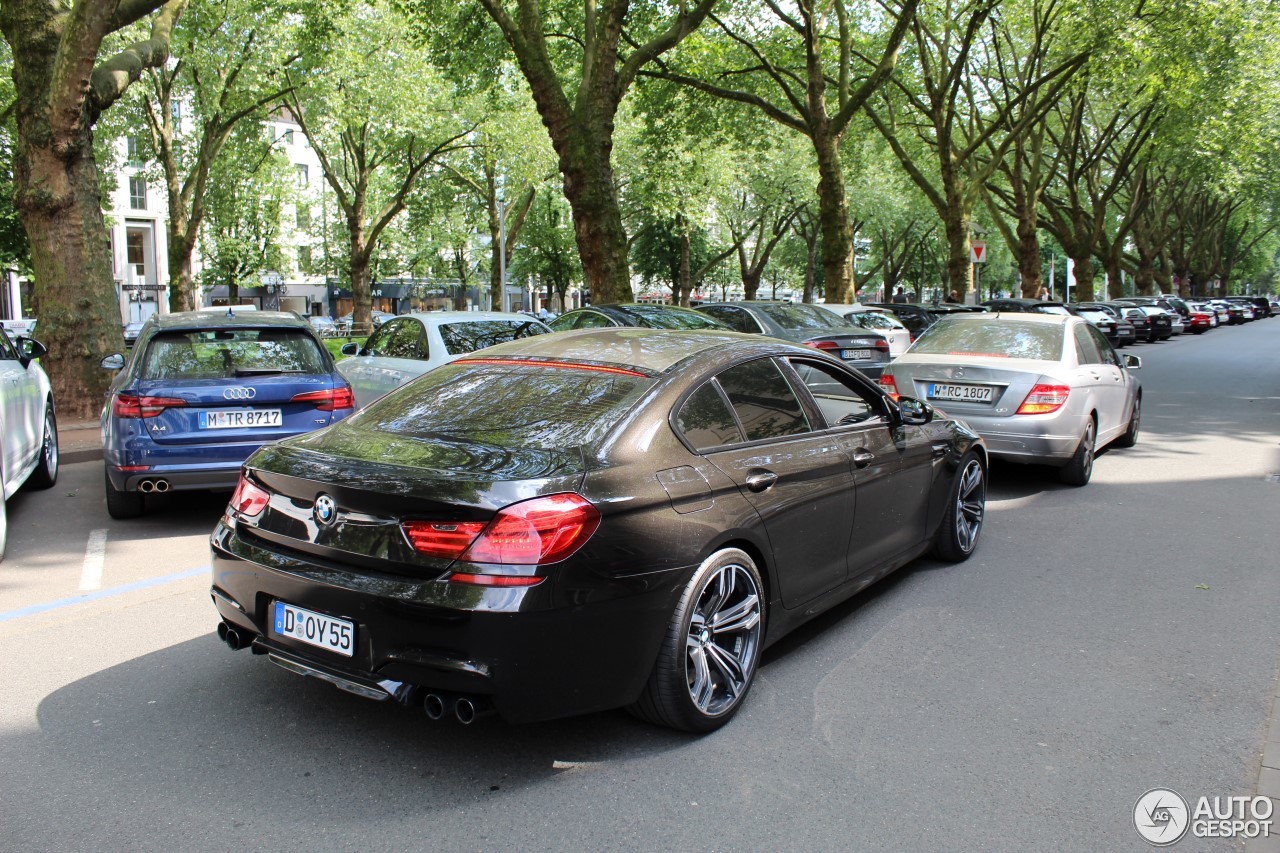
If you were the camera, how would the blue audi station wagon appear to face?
facing away from the viewer

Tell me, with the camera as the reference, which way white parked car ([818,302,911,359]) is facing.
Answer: facing away from the viewer and to the left of the viewer

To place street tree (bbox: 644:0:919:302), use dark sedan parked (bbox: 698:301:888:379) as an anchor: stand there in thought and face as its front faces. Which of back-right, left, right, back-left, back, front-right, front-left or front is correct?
front-right

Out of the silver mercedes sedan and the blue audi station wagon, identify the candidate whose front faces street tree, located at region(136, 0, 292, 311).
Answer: the blue audi station wagon

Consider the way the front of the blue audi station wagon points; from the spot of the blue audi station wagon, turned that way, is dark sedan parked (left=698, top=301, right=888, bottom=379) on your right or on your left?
on your right

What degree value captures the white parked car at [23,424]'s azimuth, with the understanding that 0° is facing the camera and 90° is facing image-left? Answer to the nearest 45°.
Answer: approximately 225°

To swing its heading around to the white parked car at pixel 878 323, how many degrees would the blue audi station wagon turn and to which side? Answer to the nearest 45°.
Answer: approximately 45° to its right

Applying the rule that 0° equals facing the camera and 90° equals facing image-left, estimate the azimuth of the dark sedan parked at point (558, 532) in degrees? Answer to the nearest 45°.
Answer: approximately 225°

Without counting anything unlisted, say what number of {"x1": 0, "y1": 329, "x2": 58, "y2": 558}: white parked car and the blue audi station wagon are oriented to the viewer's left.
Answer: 0

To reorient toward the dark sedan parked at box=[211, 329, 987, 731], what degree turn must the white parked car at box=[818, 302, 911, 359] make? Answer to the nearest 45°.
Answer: approximately 135° to its left

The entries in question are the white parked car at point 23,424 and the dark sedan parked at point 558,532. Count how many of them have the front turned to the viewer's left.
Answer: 0

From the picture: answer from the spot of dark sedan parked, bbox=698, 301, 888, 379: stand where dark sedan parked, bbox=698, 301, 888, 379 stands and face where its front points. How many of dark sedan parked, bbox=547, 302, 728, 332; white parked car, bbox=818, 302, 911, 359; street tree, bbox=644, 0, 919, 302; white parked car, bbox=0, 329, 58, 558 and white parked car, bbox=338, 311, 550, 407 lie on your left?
3
